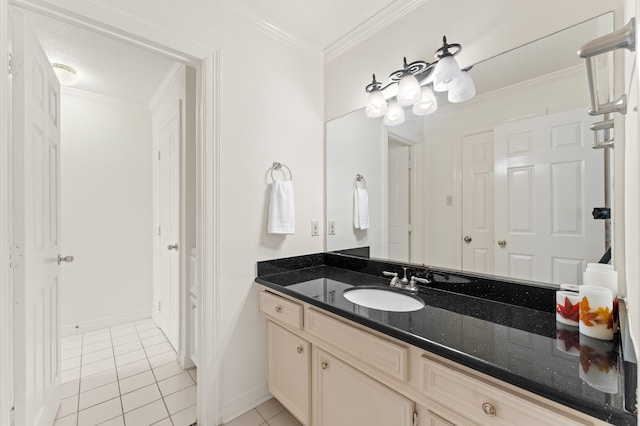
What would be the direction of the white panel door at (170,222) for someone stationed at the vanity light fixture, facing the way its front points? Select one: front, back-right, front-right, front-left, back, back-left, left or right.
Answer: front-right

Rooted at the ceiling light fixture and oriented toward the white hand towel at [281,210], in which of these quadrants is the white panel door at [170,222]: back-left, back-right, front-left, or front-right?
front-left

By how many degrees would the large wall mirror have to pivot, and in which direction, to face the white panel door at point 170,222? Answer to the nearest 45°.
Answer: approximately 45° to its right

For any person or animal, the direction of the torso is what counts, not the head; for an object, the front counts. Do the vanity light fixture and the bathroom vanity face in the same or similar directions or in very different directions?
same or similar directions

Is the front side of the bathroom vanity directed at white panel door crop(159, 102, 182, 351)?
no

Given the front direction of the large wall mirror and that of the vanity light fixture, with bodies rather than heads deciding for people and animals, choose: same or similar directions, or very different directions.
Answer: same or similar directions

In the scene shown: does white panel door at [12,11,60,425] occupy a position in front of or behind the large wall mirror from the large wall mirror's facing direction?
in front

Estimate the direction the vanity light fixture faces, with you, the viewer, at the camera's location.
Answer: facing the viewer and to the left of the viewer

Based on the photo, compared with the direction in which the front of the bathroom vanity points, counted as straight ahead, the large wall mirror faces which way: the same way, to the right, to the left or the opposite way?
the same way

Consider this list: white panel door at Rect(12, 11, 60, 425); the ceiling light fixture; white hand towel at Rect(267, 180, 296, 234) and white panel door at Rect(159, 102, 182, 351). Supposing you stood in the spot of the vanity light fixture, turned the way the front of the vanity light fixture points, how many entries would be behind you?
0

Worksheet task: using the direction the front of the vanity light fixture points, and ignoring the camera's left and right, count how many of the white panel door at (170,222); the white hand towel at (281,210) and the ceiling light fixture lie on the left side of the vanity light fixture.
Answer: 0

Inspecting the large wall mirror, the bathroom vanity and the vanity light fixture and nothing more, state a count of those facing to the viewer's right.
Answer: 0

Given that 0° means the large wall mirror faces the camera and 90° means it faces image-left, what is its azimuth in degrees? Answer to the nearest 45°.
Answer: approximately 45°

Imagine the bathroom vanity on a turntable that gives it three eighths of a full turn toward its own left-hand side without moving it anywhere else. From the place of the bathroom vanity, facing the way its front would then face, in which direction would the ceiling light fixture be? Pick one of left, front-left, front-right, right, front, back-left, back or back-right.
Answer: back
